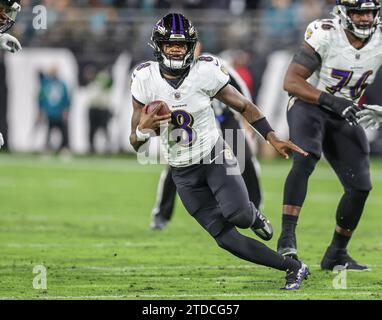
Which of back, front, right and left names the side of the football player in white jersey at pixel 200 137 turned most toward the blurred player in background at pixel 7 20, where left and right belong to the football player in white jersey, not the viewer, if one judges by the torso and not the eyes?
right

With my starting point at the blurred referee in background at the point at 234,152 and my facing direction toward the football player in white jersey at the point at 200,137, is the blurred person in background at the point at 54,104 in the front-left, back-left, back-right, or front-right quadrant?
back-right

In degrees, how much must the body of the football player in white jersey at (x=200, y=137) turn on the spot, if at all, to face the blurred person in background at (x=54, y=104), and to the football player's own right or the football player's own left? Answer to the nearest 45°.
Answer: approximately 180°

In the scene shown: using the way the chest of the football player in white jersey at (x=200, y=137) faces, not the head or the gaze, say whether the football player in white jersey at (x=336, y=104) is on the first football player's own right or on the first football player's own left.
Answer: on the first football player's own left

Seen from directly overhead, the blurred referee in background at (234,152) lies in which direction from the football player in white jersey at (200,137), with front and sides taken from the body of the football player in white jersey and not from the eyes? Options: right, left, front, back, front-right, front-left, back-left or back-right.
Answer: back

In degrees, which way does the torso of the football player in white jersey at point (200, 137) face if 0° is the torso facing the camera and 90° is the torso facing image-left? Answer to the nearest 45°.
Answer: approximately 0°
